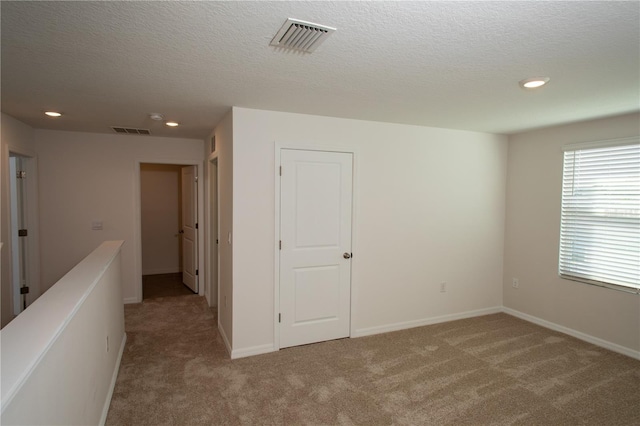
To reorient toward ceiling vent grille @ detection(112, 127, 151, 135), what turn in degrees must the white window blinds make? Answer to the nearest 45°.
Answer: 0° — it already faces it

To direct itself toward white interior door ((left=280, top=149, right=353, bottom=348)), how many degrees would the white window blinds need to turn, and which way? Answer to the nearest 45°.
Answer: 0° — it already faces it

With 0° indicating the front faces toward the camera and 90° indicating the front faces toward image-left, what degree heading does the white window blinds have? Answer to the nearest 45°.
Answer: approximately 45°
